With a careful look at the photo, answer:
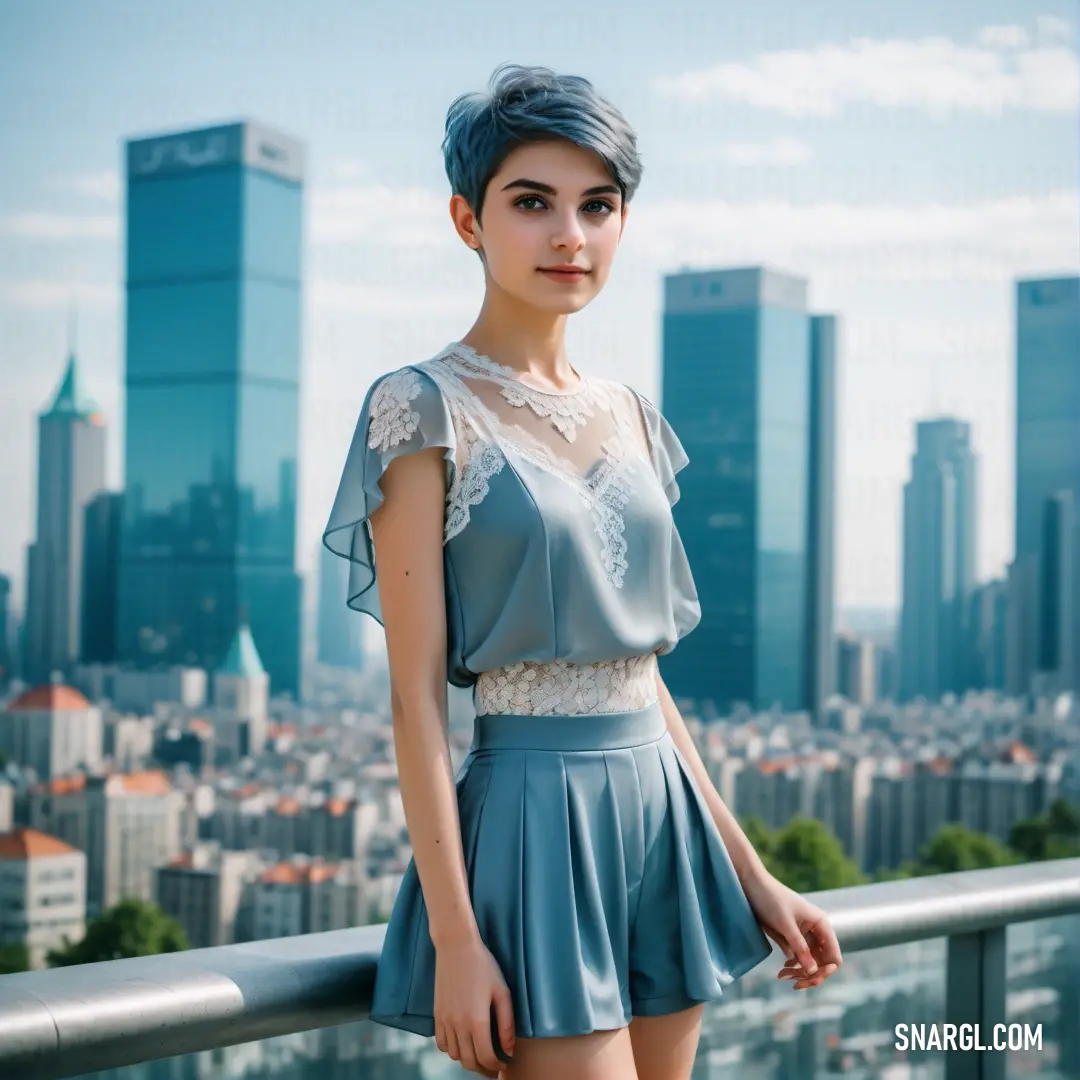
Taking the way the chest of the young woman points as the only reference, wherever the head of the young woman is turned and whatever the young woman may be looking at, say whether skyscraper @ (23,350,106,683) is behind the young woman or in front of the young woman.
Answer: behind

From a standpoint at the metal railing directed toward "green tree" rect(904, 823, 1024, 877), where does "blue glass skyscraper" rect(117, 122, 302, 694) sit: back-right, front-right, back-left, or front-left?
front-left

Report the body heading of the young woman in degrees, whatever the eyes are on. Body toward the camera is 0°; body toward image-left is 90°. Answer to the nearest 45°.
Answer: approximately 315°

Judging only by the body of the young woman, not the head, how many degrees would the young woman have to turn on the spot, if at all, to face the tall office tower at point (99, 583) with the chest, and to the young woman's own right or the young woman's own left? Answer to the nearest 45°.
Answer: approximately 135° to the young woman's own left

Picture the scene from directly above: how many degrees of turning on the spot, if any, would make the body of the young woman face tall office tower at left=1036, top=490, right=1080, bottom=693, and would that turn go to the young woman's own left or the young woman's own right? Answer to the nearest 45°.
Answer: approximately 135° to the young woman's own left

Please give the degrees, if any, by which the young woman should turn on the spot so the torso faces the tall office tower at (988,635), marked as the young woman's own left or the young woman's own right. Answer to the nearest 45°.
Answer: approximately 135° to the young woman's own left

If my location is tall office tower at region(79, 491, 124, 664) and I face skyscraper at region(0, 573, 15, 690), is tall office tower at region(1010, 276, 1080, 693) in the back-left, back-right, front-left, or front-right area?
back-left

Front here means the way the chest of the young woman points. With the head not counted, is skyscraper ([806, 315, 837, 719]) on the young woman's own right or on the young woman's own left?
on the young woman's own left

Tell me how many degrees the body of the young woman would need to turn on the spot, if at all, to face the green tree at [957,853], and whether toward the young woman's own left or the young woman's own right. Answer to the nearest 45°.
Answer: approximately 135° to the young woman's own left

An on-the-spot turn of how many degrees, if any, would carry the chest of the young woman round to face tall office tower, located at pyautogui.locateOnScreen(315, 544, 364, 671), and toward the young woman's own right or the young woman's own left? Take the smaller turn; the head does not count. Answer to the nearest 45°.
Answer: approximately 135° to the young woman's own left

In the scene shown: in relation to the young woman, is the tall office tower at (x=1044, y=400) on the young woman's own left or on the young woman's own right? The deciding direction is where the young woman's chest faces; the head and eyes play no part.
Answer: on the young woman's own left

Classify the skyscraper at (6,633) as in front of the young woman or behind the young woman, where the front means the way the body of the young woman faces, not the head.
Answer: behind

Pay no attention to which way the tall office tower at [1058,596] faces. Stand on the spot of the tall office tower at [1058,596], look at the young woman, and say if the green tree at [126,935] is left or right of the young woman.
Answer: right

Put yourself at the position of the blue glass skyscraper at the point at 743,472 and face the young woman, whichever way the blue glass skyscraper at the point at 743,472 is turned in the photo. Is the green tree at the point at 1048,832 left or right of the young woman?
left

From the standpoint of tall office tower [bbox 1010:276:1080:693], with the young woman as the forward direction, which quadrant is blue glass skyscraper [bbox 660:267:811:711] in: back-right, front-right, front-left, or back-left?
front-right
